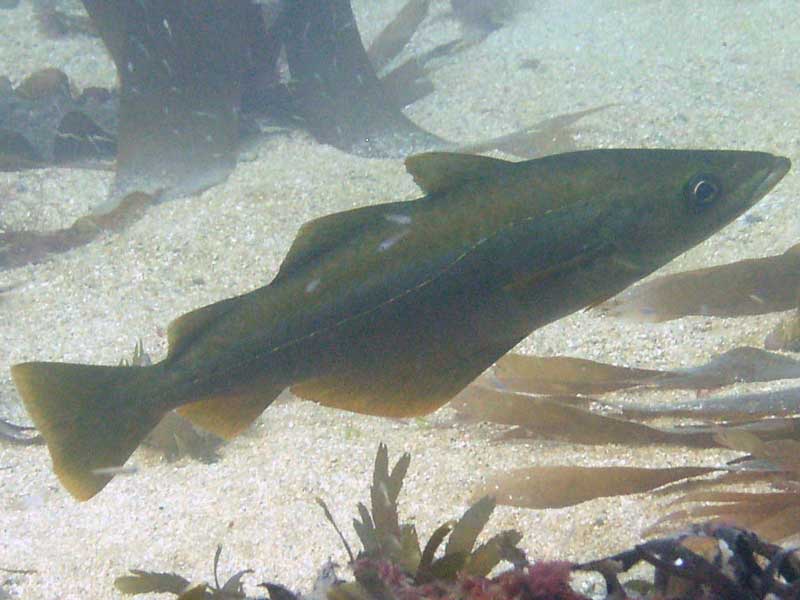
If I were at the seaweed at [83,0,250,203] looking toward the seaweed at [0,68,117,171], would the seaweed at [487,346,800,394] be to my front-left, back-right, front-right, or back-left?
back-left

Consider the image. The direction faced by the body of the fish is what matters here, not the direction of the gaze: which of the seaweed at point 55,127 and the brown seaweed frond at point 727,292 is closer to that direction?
the brown seaweed frond

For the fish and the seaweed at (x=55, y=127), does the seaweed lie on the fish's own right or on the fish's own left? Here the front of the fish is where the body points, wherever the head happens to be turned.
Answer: on the fish's own left

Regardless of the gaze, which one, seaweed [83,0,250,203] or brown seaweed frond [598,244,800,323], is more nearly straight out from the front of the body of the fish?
the brown seaweed frond

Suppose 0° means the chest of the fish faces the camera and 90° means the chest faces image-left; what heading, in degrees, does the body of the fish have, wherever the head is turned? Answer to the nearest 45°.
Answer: approximately 270°

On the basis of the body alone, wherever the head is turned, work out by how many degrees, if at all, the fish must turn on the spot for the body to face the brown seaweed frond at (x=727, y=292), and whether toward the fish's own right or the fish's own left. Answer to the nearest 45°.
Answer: approximately 45° to the fish's own left
